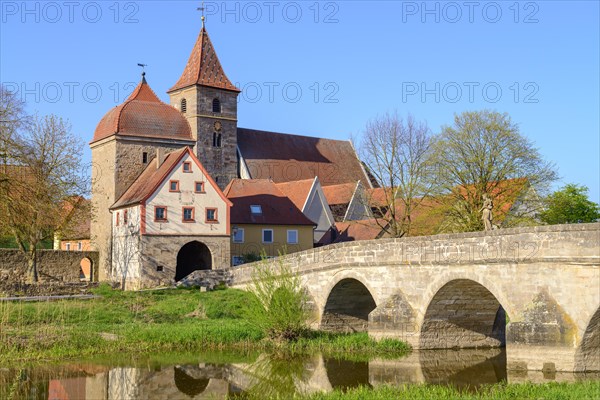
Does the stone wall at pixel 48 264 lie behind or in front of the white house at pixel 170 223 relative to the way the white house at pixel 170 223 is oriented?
behind

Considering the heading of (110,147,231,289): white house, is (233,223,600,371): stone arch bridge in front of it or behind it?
in front

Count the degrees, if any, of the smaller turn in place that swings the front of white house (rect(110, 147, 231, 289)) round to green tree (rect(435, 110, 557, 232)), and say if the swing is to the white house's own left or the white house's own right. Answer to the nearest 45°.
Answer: approximately 45° to the white house's own left

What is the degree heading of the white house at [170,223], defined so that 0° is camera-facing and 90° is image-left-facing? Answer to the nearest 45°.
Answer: approximately 315°

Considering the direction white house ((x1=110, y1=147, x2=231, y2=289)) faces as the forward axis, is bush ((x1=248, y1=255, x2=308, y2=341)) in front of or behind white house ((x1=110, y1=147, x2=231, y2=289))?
in front

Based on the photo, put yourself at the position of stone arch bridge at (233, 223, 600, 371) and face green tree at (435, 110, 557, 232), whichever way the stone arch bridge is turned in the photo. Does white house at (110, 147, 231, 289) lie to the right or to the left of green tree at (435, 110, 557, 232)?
left

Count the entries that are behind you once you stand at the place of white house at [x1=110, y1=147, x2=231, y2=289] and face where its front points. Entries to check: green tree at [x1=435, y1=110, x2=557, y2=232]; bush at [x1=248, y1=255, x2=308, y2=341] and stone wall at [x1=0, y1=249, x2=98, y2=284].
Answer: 1
